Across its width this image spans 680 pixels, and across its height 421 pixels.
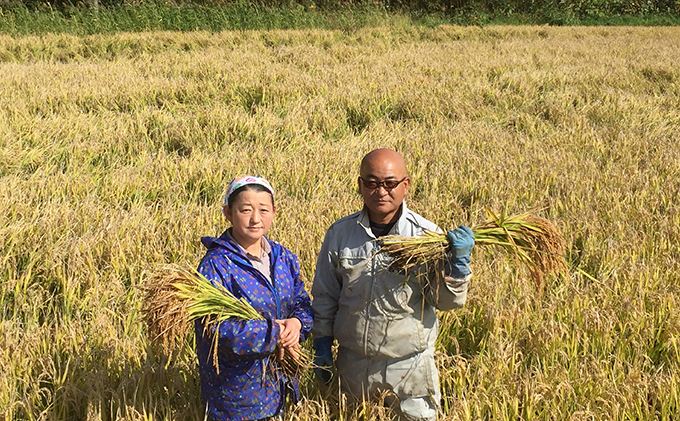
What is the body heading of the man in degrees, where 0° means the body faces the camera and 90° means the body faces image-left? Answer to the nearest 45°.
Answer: approximately 0°

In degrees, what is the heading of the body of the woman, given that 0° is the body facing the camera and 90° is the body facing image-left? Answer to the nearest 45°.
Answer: approximately 315°
